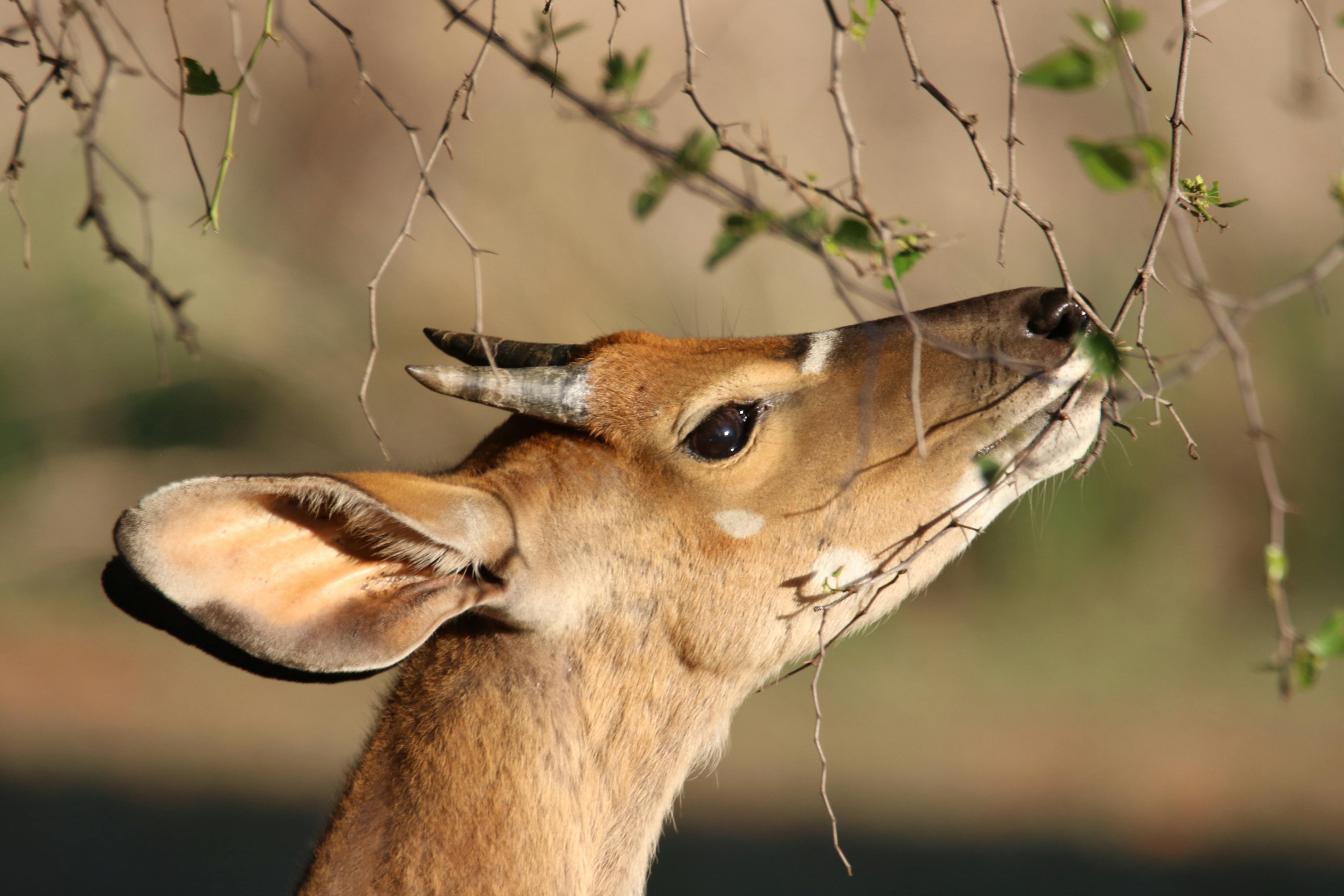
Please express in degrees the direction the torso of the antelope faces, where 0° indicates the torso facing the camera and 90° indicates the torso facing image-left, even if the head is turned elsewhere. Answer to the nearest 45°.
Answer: approximately 270°

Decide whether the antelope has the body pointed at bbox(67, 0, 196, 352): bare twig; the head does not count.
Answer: no

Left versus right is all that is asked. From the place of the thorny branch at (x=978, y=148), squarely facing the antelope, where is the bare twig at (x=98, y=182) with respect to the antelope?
left

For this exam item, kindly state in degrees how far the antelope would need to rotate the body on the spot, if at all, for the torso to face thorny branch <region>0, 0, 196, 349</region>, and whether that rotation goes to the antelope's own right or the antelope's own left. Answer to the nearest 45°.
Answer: approximately 180°
